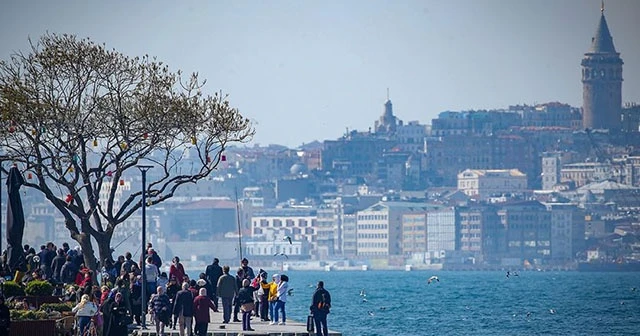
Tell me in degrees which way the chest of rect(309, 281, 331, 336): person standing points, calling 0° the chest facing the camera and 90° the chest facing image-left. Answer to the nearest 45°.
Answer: approximately 180°

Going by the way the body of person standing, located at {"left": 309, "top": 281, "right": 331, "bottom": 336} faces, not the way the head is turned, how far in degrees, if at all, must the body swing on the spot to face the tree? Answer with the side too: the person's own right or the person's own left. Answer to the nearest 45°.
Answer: approximately 45° to the person's own left

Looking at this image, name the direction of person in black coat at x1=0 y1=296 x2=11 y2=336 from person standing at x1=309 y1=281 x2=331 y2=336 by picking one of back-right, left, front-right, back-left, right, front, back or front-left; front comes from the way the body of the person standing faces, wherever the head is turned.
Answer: back-left

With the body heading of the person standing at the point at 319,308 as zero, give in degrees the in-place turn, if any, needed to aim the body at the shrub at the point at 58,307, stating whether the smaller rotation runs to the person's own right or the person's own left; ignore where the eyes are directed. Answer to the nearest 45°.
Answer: approximately 90° to the person's own left

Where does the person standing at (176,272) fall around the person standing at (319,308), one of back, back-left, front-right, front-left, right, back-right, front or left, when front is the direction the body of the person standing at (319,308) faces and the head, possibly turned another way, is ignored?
front-left

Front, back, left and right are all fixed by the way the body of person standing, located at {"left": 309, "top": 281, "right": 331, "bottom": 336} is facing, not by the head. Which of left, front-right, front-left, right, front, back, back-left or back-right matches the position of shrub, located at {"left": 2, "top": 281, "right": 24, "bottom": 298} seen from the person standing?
left

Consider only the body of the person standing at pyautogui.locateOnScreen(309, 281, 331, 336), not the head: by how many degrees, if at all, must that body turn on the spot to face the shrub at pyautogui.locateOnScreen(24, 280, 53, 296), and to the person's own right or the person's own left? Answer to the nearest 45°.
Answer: approximately 90° to the person's own left
